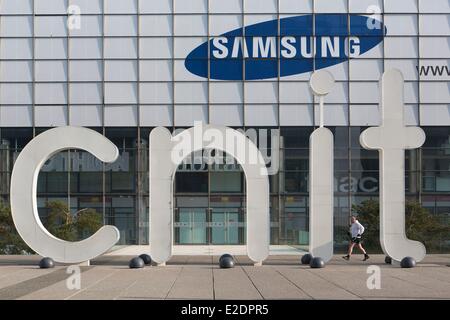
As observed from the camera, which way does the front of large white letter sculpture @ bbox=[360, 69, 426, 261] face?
facing the viewer

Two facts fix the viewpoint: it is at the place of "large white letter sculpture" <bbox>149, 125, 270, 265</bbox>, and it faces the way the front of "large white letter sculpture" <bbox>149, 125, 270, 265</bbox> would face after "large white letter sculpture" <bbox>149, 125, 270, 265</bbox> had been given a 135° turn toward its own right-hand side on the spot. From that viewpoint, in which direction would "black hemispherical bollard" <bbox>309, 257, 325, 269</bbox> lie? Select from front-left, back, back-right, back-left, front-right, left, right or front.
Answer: back-right

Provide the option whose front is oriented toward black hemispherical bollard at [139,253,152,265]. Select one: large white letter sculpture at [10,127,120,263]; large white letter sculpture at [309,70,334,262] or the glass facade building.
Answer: the glass facade building

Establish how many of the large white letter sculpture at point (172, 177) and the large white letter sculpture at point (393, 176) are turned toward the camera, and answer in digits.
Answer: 2

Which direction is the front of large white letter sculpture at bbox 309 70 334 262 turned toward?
toward the camera

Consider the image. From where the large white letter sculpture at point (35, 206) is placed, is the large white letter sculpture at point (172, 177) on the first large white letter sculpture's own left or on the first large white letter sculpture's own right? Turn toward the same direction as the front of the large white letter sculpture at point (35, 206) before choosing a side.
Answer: on the first large white letter sculpture's own left

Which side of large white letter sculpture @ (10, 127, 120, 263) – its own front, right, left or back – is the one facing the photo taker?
front

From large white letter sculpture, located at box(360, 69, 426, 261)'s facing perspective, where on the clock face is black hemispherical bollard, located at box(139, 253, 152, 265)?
The black hemispherical bollard is roughly at 3 o'clock from the large white letter sculpture.

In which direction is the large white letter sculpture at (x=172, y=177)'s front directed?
toward the camera

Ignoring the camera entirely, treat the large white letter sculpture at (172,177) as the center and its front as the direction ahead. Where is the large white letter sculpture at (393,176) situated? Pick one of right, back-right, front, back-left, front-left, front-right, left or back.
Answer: left

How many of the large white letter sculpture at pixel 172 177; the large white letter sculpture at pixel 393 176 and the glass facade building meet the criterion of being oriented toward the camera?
3

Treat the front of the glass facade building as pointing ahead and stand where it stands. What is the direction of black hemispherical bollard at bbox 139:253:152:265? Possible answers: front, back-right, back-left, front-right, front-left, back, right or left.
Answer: front

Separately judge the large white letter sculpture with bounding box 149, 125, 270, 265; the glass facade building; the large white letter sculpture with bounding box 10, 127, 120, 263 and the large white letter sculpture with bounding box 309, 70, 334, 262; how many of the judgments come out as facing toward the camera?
4

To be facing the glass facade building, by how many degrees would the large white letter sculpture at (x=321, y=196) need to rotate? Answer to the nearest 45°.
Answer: approximately 135° to its right

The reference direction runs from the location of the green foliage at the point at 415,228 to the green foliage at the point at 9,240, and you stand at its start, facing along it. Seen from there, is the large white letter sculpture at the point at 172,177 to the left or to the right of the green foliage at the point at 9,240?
left
